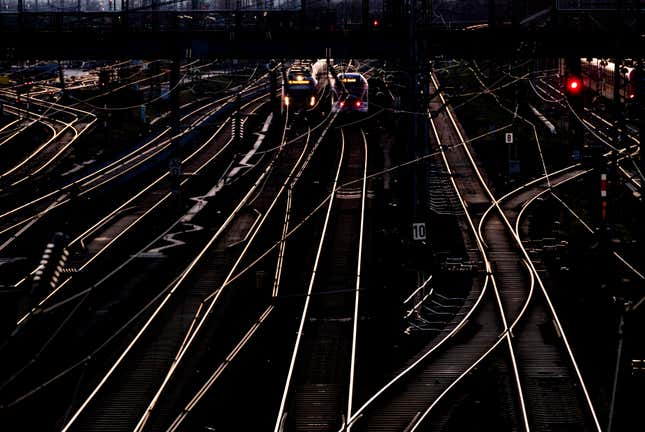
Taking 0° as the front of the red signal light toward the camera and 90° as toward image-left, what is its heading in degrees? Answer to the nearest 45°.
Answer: approximately 0°

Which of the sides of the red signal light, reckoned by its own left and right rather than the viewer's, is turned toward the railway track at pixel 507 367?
front

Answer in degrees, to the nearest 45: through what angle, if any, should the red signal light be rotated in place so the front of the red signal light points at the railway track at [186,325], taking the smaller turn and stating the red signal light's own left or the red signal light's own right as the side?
approximately 45° to the red signal light's own right

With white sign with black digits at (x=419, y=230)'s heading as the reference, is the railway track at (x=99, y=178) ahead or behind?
behind

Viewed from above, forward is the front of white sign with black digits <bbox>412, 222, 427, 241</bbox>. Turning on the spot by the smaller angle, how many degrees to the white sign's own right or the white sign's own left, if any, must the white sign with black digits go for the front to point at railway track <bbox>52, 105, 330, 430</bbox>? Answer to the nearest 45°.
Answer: approximately 90° to the white sign's own right

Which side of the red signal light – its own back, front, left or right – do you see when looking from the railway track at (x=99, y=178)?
right

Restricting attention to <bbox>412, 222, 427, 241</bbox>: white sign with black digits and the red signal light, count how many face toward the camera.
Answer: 2
